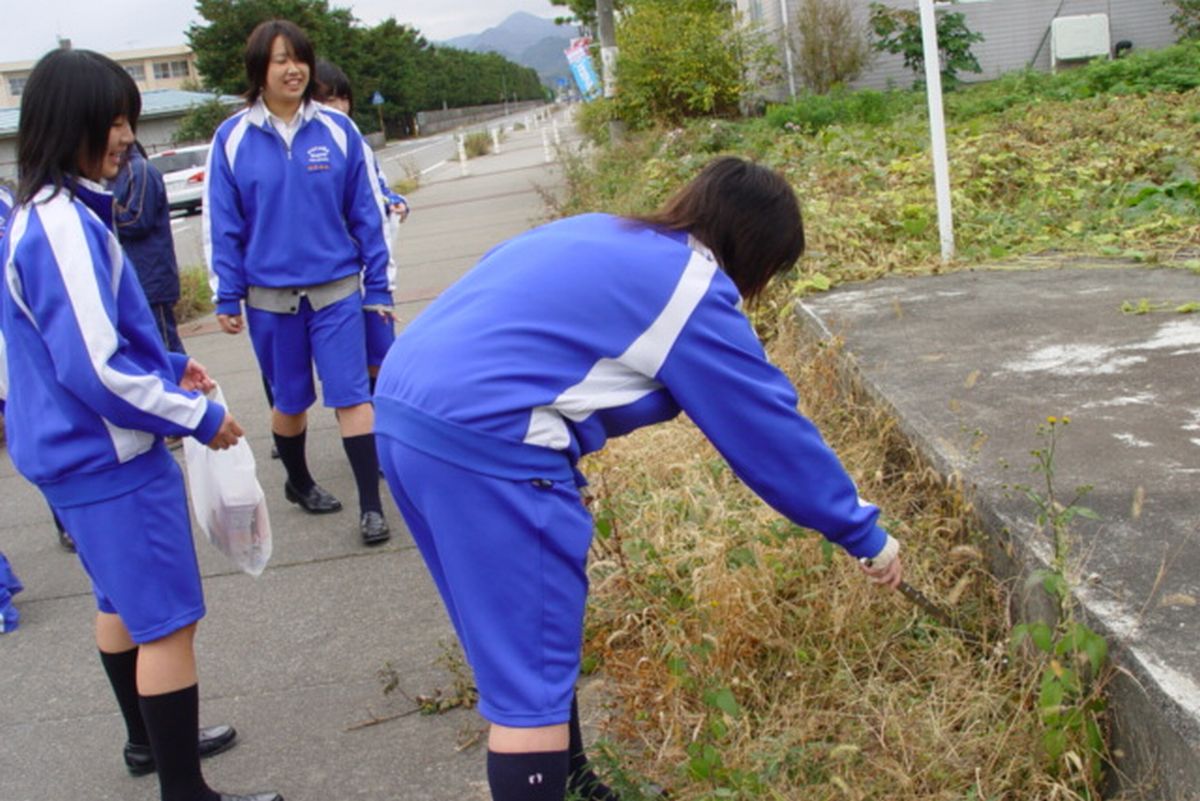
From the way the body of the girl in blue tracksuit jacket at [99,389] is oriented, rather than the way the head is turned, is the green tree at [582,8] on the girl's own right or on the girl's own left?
on the girl's own left

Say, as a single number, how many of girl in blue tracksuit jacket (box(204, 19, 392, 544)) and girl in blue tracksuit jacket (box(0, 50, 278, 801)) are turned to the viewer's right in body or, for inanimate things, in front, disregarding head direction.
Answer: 1

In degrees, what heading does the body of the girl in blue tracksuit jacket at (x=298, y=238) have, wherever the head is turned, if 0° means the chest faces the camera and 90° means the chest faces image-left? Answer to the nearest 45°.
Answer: approximately 0°

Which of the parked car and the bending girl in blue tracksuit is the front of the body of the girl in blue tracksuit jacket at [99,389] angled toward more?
the bending girl in blue tracksuit

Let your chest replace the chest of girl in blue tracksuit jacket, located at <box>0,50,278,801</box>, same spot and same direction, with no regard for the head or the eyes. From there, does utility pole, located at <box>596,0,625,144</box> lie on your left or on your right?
on your left

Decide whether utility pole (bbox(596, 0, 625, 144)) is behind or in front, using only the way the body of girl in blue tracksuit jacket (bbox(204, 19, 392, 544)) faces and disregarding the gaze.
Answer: behind

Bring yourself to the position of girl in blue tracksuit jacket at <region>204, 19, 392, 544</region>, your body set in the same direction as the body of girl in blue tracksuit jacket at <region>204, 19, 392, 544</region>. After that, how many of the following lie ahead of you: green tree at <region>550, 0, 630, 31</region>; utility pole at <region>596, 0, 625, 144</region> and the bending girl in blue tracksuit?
1

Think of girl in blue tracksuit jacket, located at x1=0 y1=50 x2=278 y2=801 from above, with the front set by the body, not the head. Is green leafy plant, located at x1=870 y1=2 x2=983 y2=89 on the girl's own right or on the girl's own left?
on the girl's own left

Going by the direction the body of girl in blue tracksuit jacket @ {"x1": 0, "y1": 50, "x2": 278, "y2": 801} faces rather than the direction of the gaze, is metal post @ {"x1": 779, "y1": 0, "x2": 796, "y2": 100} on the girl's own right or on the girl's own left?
on the girl's own left

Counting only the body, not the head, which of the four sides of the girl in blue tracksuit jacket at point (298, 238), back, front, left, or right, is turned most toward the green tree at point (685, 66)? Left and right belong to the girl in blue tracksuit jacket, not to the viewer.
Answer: back

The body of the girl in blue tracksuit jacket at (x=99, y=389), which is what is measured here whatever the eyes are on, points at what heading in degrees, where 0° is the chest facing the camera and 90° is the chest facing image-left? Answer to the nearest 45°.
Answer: approximately 270°

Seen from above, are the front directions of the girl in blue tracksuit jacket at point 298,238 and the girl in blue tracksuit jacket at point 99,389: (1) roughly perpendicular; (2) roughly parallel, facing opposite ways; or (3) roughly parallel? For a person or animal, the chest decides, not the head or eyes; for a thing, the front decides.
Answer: roughly perpendicular
